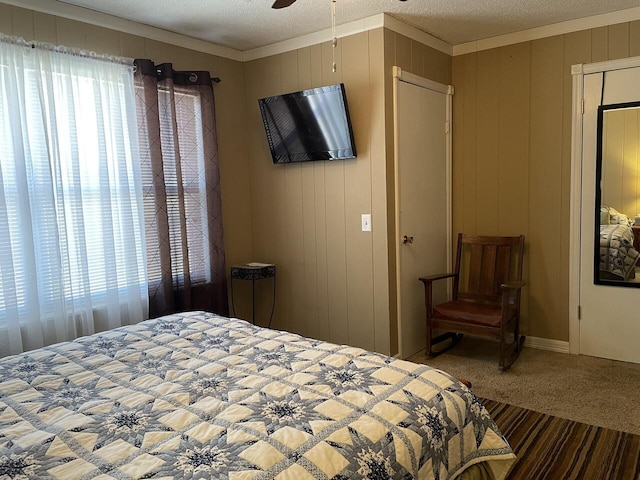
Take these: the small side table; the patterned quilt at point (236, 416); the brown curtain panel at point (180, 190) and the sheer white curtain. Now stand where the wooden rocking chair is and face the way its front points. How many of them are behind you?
0

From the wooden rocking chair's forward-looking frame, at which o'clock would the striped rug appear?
The striped rug is roughly at 10 o'clock from the wooden rocking chair.

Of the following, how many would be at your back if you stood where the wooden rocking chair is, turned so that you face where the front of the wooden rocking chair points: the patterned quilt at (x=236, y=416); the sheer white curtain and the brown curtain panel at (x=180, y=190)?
0

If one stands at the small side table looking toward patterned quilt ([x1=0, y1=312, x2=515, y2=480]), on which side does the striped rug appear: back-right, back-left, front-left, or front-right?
front-left

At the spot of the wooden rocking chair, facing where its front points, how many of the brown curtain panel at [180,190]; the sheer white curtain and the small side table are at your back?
0

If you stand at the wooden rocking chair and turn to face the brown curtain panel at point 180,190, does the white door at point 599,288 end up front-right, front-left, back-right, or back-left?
back-left

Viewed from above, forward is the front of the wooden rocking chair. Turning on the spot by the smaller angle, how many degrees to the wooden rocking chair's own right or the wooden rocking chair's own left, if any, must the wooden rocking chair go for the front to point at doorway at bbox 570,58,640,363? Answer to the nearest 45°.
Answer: approximately 135° to the wooden rocking chair's own left

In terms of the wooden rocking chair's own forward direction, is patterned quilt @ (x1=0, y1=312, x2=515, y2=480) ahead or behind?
ahead

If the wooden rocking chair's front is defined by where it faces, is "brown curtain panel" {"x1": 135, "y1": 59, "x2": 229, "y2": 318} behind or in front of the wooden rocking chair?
in front

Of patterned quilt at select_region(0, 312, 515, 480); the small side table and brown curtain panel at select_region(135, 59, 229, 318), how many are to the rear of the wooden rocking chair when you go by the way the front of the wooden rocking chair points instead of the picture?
0

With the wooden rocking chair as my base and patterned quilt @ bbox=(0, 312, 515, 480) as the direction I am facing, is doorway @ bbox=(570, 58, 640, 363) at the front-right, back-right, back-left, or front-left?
back-left

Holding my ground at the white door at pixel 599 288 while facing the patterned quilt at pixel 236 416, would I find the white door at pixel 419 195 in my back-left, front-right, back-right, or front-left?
front-right

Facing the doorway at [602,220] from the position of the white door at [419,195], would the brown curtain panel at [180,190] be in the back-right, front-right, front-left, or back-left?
back-right

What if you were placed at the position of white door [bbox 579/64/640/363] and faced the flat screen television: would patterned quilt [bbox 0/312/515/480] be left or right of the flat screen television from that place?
left

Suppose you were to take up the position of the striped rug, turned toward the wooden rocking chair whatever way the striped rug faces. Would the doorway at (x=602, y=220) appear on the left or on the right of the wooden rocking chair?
right

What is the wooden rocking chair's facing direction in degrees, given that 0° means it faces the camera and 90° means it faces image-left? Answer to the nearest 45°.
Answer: approximately 45°

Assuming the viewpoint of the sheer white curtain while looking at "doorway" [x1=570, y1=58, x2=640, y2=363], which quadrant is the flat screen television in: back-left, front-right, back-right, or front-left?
front-left

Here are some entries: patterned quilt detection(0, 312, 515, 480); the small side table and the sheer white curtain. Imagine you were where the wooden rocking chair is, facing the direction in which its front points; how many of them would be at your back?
0

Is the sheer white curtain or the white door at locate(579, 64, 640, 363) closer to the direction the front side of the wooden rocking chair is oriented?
the sheer white curtain
